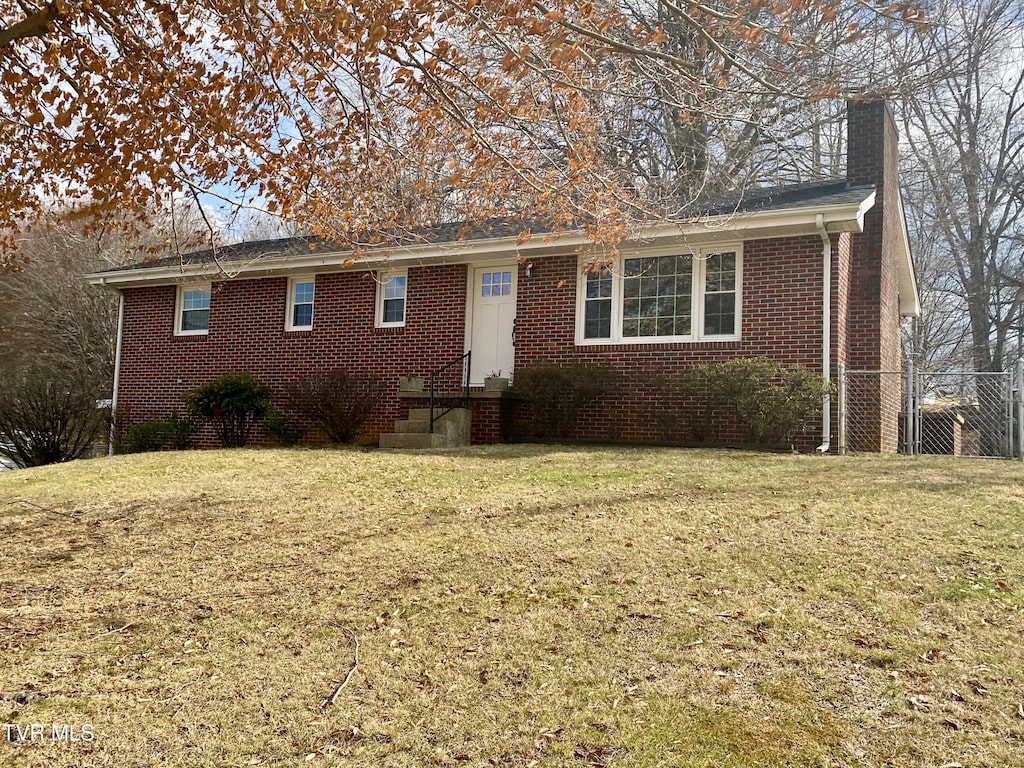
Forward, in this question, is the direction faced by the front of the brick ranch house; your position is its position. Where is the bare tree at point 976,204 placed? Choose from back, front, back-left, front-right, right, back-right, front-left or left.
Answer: back

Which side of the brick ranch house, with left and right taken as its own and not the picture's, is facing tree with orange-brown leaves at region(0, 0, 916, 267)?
front

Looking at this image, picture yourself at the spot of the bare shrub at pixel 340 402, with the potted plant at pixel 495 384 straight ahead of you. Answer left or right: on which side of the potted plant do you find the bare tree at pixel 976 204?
left

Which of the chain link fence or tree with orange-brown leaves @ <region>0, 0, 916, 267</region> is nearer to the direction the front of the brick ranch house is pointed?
the tree with orange-brown leaves

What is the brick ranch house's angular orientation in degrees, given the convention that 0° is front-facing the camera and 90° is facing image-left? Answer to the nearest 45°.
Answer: approximately 45°
